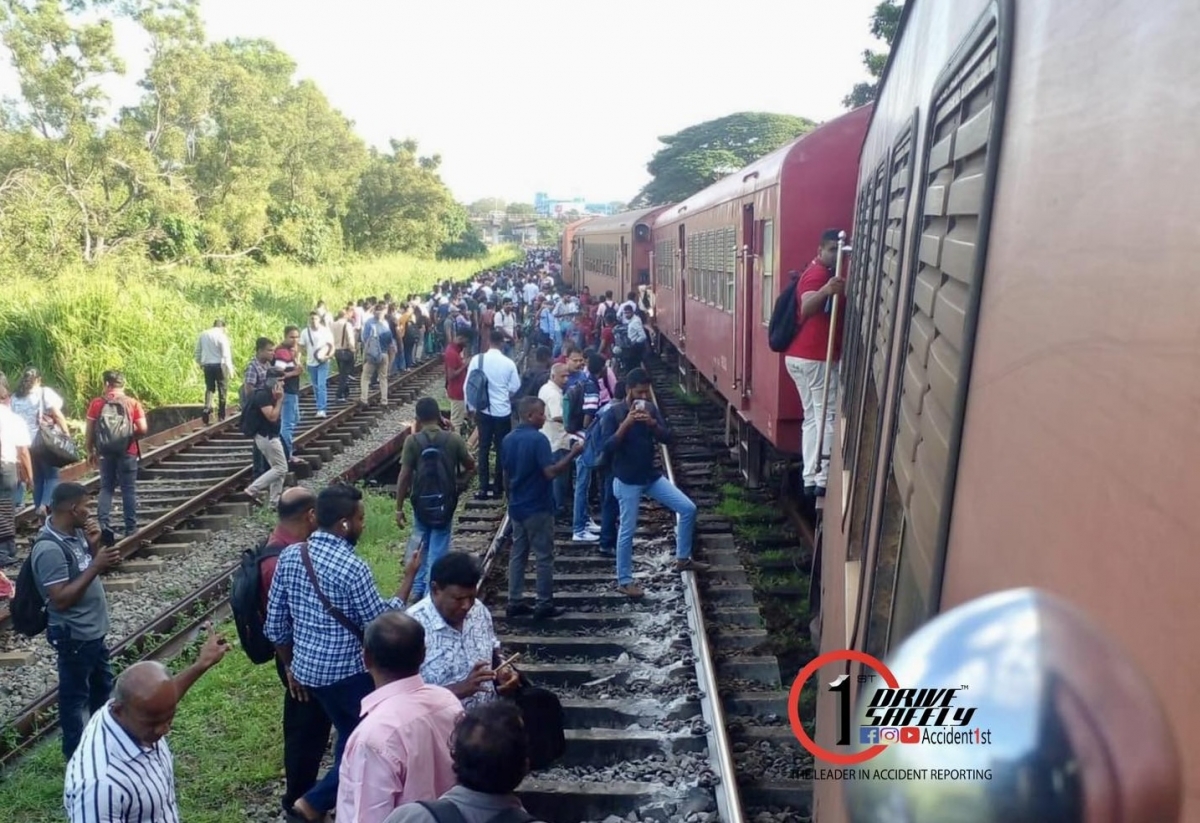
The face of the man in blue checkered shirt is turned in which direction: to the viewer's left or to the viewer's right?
to the viewer's right

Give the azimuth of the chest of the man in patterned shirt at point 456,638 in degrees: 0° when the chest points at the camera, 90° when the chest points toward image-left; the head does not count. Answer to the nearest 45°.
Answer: approximately 315°

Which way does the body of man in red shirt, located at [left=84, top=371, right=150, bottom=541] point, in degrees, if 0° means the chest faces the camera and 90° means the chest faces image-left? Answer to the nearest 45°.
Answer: approximately 180°

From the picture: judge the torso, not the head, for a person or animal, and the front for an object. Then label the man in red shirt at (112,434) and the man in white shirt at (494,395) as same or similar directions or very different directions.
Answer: same or similar directions

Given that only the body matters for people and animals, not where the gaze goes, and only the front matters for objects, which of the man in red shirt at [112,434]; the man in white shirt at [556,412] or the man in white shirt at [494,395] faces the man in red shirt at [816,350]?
the man in white shirt at [556,412]

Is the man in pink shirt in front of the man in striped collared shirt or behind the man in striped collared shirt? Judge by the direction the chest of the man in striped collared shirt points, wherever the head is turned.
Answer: in front

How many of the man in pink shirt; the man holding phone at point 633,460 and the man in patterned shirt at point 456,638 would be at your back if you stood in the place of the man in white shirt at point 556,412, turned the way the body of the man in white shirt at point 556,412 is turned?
0

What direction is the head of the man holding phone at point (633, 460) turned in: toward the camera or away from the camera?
toward the camera

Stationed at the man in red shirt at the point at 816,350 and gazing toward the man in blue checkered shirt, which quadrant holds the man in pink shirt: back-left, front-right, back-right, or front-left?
front-left
